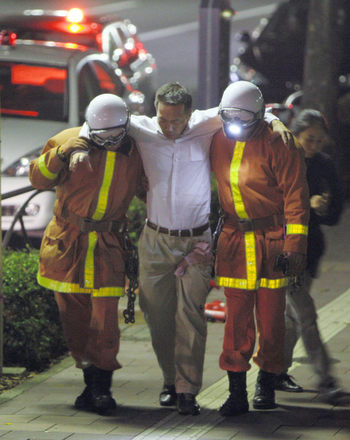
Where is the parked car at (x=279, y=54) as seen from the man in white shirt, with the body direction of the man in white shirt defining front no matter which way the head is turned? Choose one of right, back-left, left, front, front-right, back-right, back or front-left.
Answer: back

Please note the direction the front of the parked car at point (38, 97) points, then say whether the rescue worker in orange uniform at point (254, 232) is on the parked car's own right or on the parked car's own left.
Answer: on the parked car's own left

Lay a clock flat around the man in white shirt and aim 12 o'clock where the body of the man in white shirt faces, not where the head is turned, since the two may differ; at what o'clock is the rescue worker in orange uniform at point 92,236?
The rescue worker in orange uniform is roughly at 3 o'clock from the man in white shirt.

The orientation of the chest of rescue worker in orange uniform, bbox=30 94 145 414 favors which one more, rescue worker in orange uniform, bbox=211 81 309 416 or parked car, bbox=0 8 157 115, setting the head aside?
the rescue worker in orange uniform

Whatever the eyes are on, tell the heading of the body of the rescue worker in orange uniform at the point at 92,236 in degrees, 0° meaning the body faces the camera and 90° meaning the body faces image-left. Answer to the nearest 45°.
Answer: approximately 0°

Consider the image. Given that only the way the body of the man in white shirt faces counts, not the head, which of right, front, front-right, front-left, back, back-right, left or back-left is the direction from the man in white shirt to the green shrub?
back-right

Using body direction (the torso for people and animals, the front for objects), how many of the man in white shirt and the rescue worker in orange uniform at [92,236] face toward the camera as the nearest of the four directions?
2

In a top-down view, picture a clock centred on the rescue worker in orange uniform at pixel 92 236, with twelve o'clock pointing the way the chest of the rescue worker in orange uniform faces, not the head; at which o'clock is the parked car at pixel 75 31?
The parked car is roughly at 6 o'clock from the rescue worker in orange uniform.

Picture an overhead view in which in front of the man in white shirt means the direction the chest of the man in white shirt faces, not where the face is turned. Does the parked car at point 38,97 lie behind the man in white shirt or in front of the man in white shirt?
behind

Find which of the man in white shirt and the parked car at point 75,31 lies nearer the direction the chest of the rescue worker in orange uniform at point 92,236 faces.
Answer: the man in white shirt
